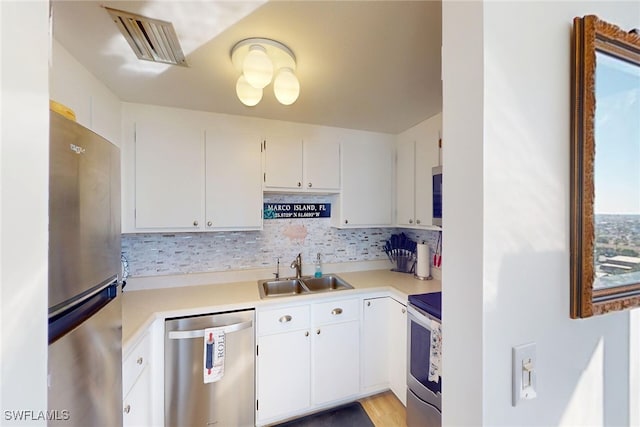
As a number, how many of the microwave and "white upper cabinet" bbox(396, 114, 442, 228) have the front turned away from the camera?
0

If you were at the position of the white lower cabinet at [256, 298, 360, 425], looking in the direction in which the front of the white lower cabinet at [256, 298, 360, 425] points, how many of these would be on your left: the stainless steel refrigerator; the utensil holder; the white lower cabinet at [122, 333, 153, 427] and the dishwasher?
1

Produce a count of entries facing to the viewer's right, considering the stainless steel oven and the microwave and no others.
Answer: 0

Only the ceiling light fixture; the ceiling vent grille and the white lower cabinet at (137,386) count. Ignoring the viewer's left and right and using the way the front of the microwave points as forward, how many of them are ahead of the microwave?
3
